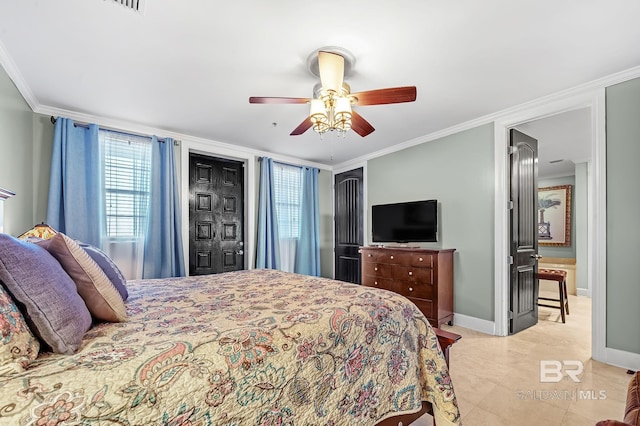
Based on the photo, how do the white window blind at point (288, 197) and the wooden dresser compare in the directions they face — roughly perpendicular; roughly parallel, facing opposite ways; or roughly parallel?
roughly perpendicular

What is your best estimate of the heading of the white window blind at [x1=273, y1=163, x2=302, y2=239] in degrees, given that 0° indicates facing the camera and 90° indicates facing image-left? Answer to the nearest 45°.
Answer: approximately 315°

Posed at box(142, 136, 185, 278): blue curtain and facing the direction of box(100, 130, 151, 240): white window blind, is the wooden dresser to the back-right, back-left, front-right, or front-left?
back-left

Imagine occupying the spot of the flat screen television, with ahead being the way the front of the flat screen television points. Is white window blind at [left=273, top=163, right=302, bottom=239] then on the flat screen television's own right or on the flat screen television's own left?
on the flat screen television's own right

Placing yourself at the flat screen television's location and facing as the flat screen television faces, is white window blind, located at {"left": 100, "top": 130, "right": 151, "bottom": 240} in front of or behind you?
in front

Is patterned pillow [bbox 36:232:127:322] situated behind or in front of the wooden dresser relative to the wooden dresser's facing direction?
in front

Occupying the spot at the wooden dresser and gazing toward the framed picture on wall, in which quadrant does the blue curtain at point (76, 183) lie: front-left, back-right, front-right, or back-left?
back-left

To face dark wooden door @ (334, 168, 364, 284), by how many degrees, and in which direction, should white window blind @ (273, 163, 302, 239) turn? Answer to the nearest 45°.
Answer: approximately 45° to its left

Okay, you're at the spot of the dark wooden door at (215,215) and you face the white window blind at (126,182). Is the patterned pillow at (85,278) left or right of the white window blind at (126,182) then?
left

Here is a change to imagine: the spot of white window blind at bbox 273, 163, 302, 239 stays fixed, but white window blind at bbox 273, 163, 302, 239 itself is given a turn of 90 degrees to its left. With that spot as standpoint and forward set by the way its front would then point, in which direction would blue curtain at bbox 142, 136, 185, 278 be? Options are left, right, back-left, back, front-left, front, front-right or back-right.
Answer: back

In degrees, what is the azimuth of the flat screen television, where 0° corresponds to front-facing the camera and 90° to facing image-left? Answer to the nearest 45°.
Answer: approximately 45°

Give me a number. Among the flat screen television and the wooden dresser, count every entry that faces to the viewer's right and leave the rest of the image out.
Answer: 0
